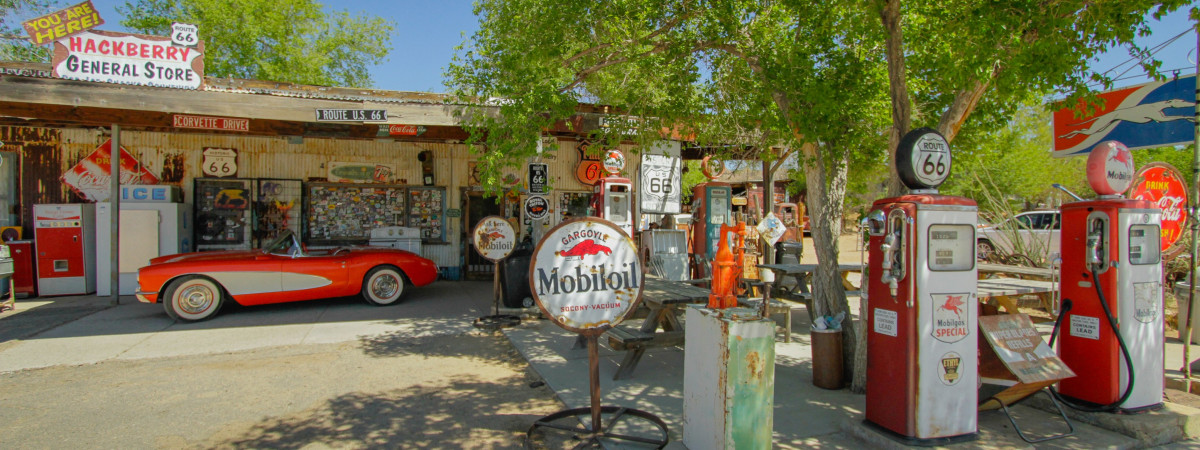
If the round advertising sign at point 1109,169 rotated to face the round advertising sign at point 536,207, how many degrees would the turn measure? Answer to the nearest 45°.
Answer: approximately 135° to its right

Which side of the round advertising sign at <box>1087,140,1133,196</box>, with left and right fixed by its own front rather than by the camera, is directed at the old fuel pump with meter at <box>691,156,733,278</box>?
back

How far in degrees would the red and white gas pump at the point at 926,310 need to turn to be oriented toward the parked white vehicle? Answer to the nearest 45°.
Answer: approximately 135° to its left

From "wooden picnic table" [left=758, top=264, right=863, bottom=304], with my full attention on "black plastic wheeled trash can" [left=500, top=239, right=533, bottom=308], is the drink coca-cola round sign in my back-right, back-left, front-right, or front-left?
back-left

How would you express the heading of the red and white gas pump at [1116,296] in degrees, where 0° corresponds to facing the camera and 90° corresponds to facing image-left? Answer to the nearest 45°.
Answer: approximately 315°

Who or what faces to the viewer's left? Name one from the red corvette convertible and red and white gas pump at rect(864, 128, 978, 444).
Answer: the red corvette convertible

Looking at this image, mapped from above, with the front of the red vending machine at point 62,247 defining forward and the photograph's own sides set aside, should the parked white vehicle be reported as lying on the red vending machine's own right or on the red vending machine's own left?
on the red vending machine's own left

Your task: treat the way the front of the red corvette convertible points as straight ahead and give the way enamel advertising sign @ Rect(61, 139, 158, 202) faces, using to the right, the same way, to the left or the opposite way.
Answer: to the left

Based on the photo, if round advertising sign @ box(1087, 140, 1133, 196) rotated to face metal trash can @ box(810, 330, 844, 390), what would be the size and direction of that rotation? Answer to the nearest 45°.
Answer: approximately 135° to its right

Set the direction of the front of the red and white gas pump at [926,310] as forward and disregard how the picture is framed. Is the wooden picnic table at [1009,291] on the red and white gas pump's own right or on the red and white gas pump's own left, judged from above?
on the red and white gas pump's own left

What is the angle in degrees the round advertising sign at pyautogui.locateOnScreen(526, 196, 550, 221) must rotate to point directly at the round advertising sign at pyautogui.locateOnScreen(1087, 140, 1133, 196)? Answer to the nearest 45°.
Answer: approximately 45° to its left
